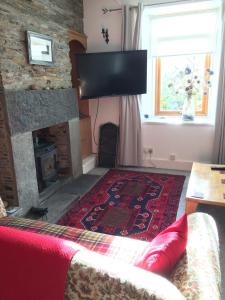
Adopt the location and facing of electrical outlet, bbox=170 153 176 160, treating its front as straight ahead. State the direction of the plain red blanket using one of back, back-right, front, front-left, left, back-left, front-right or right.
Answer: front

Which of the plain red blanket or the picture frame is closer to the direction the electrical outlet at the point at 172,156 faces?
the plain red blanket

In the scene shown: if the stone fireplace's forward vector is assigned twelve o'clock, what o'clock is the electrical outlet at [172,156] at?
The electrical outlet is roughly at 10 o'clock from the stone fireplace.

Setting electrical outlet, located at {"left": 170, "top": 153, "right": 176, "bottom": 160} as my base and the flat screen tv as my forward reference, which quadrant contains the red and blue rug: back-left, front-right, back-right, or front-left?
front-left

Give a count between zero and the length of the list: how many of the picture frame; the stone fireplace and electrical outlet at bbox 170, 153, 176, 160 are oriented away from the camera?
0

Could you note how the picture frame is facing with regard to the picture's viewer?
facing the viewer and to the right of the viewer

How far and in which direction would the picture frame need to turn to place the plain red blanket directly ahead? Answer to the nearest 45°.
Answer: approximately 45° to its right

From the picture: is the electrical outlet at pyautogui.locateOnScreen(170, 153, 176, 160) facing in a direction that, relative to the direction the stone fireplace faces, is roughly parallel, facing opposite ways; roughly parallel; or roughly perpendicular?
roughly perpendicular

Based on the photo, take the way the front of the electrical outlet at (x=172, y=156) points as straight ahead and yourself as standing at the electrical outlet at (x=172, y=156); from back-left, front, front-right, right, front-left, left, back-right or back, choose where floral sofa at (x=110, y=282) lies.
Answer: front

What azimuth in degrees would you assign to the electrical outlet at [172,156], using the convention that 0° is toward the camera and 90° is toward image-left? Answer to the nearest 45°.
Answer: approximately 0°

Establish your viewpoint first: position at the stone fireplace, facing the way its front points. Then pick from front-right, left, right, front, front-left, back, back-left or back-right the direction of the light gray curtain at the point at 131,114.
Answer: left

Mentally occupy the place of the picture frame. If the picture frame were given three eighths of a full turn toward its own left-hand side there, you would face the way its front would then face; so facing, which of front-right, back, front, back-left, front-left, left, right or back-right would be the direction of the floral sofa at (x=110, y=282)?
back

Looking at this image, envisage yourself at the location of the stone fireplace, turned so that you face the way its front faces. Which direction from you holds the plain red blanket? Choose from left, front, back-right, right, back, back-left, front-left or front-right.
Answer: front-right

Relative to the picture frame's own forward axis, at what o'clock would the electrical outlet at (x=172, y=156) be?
The electrical outlet is roughly at 10 o'clock from the picture frame.
